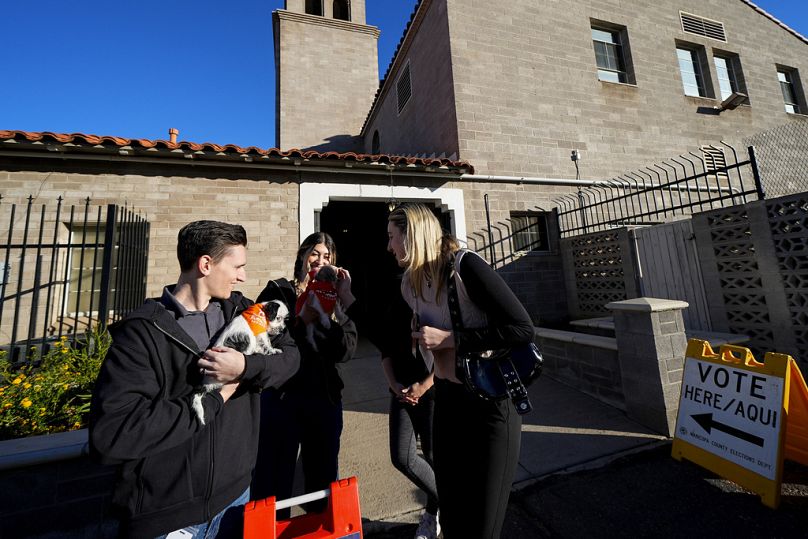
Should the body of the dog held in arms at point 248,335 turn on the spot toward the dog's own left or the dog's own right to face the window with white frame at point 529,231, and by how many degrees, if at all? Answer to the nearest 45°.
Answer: approximately 45° to the dog's own left

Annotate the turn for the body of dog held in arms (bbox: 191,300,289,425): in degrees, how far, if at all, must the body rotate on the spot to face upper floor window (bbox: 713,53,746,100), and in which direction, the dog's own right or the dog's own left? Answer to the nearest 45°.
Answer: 0° — it already faces it

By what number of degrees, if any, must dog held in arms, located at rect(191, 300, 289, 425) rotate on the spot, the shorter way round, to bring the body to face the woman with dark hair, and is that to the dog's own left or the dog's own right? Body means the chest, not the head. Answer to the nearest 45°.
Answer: approximately 45° to the dog's own left

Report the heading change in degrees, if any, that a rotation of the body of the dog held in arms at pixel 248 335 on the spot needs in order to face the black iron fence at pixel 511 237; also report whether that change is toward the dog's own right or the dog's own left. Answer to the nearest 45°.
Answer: approximately 45° to the dog's own left

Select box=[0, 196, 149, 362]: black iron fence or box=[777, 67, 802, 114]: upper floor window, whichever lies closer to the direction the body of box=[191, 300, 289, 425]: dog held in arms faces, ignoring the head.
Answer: the upper floor window

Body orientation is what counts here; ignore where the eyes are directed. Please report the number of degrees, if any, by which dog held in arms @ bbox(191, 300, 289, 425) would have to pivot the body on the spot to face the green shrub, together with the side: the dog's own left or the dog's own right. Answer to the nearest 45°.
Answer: approximately 135° to the dog's own left

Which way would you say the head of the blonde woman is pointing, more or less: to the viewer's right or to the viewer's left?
to the viewer's left

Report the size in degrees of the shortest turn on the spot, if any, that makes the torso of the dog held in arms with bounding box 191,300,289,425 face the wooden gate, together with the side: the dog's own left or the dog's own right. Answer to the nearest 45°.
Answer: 0° — it already faces it

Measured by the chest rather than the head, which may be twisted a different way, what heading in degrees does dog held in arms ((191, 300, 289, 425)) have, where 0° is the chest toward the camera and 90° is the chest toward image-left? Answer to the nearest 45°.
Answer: approximately 270°
